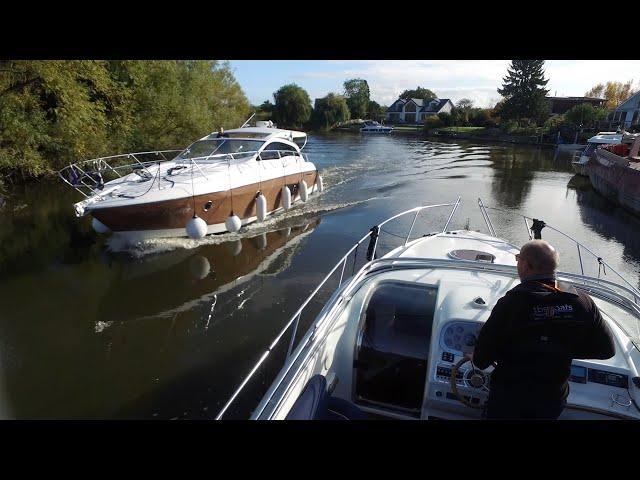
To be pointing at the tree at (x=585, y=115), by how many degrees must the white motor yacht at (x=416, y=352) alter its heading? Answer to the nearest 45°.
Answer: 0° — it already faces it

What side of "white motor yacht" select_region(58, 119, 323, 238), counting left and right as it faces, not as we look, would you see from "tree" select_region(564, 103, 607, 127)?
back

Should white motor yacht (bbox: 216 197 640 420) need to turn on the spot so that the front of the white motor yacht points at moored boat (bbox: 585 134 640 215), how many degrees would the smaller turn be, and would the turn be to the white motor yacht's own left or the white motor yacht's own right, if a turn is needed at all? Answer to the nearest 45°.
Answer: approximately 45° to the white motor yacht's own right

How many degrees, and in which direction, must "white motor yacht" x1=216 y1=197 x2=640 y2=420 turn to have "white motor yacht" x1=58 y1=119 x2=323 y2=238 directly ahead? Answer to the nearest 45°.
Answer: approximately 45° to its left

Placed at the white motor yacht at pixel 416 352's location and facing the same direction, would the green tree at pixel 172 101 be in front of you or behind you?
in front

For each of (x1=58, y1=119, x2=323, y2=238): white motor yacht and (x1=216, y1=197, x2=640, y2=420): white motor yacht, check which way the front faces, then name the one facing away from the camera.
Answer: (x1=216, y1=197, x2=640, y2=420): white motor yacht

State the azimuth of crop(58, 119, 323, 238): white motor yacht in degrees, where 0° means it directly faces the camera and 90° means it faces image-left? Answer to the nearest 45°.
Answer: approximately 45°

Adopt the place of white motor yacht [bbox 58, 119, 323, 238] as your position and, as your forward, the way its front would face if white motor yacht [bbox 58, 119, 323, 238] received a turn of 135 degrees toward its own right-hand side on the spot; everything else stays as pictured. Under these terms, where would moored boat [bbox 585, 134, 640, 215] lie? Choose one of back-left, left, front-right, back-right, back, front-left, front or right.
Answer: right

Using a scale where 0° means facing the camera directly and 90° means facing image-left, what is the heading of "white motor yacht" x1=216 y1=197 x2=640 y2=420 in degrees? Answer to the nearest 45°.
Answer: approximately 180°

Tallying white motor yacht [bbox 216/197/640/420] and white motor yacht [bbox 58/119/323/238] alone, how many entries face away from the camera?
1

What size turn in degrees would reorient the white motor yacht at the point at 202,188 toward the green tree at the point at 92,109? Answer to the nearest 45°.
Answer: approximately 90° to its right

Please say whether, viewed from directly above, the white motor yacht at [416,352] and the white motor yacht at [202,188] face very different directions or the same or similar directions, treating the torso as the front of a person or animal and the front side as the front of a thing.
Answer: very different directions
